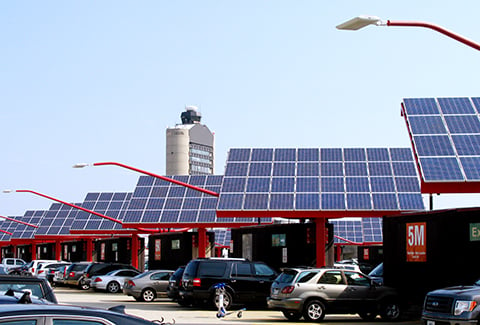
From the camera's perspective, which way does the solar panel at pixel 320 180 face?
toward the camera

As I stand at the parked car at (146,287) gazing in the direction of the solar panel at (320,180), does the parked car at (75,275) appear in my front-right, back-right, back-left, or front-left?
back-left

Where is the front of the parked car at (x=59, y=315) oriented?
to the viewer's left

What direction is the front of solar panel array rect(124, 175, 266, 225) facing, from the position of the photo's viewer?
facing the viewer
